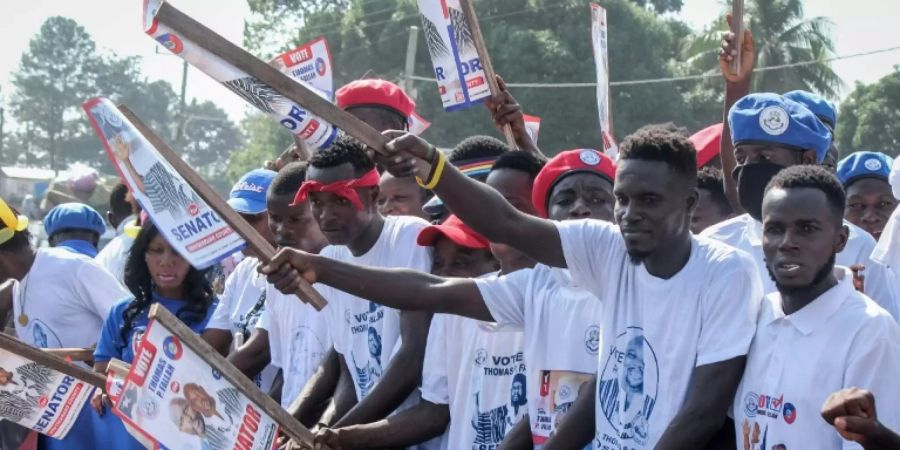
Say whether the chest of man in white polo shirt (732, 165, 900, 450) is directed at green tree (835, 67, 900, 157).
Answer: no

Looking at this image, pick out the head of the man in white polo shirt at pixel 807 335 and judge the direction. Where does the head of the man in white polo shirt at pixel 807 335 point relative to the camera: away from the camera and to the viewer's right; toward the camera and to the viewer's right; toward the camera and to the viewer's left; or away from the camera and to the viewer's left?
toward the camera and to the viewer's left

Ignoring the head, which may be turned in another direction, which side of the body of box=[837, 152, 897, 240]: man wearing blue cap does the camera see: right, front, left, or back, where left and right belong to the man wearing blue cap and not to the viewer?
front

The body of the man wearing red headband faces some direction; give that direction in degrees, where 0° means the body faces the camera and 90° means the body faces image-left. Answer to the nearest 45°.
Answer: approximately 45°

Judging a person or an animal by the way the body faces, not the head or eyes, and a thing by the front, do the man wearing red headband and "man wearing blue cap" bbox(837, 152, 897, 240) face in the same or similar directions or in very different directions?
same or similar directions

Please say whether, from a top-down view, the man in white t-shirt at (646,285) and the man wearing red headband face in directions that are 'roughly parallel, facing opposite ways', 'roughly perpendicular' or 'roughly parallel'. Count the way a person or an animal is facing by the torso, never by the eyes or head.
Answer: roughly parallel

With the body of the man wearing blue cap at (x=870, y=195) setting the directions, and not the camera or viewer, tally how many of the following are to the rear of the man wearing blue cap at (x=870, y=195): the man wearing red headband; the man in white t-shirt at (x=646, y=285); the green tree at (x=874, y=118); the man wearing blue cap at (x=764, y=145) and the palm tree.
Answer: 2

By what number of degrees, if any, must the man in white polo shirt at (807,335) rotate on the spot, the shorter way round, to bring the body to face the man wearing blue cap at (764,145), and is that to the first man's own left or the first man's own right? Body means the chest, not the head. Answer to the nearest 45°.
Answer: approximately 135° to the first man's own right

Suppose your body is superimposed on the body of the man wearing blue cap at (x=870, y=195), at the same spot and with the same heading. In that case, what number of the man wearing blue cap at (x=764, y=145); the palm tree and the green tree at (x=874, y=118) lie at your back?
2

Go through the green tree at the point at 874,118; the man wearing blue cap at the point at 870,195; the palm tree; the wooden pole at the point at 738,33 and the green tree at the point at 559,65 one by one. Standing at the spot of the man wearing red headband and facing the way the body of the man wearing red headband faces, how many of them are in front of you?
0

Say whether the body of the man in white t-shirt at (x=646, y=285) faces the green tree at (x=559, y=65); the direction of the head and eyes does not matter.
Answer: no

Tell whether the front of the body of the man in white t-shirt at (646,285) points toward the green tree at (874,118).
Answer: no

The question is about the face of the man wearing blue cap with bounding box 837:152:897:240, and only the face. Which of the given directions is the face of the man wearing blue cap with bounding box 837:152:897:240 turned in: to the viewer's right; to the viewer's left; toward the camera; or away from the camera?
toward the camera

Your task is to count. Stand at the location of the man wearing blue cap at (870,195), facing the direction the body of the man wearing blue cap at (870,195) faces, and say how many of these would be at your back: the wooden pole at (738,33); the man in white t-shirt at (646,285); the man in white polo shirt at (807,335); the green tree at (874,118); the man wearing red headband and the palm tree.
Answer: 2

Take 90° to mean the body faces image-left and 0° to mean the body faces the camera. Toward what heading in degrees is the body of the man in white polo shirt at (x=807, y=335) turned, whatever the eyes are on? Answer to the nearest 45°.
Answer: approximately 45°

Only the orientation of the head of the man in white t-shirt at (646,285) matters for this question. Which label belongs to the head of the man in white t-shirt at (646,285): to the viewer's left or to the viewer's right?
to the viewer's left
